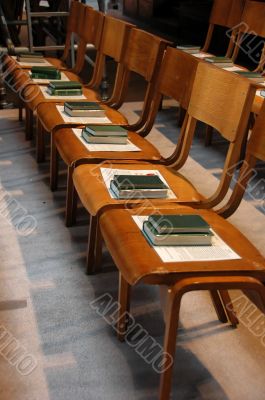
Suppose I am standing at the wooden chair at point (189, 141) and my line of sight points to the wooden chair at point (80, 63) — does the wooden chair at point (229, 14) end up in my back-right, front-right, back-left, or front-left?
front-right

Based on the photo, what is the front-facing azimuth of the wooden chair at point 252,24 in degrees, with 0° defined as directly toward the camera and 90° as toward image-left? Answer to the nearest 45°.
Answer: approximately 45°

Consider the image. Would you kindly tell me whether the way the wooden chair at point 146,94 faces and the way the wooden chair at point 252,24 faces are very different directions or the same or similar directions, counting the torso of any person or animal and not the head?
same or similar directions

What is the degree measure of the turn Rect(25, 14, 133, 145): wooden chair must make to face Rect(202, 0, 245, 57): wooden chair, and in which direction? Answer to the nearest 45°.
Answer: approximately 180°

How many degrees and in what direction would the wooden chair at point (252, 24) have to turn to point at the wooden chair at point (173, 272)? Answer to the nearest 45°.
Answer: approximately 45° to its left

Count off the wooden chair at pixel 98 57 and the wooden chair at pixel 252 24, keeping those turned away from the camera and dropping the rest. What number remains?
0

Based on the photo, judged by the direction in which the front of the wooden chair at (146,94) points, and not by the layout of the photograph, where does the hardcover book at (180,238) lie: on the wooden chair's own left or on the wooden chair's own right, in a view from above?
on the wooden chair's own left

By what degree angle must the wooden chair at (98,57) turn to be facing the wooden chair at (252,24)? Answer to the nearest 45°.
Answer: approximately 180°

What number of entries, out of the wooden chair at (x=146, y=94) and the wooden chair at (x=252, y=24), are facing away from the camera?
0

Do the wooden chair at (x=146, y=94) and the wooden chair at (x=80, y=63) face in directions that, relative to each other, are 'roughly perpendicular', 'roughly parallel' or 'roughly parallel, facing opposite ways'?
roughly parallel

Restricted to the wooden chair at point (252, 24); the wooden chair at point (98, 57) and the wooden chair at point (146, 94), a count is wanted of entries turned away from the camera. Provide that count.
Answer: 0

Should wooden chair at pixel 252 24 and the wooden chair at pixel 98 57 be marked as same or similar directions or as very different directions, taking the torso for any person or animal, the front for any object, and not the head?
same or similar directions

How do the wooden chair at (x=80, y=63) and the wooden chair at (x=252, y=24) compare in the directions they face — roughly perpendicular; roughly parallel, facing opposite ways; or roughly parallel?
roughly parallel

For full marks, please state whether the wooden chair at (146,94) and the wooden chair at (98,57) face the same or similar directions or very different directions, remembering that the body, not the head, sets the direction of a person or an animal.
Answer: same or similar directions

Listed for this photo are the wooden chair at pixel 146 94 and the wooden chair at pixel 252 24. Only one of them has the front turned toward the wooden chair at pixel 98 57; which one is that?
the wooden chair at pixel 252 24
